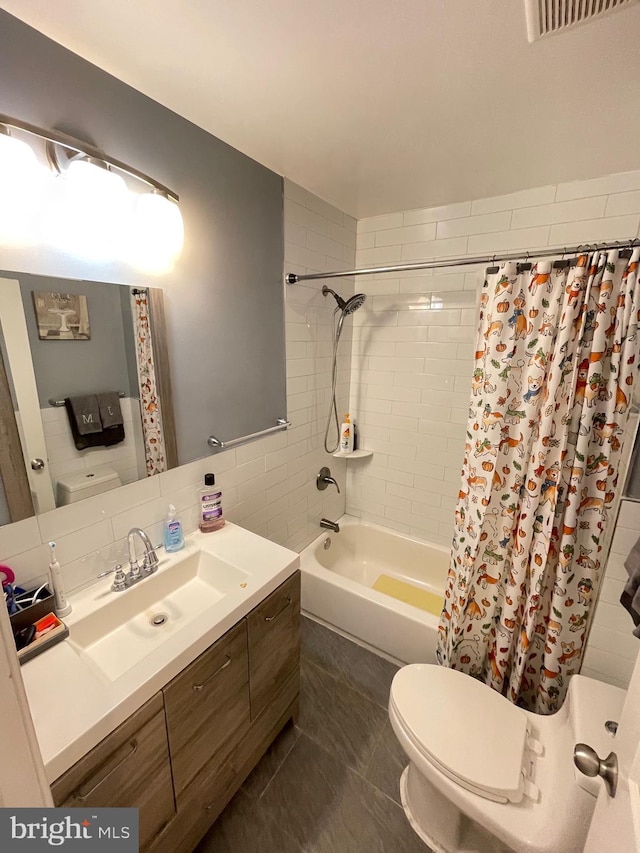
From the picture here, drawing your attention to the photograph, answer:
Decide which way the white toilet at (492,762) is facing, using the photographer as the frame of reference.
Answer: facing away from the viewer and to the left of the viewer

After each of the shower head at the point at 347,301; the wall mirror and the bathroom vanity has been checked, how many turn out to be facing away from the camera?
0

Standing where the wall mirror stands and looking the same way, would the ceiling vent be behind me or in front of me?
in front

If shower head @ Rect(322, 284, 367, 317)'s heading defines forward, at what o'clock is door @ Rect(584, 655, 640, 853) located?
The door is roughly at 1 o'clock from the shower head.

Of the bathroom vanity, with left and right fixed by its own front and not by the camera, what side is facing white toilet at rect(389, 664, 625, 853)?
front

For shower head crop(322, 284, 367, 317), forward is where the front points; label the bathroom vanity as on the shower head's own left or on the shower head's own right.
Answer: on the shower head's own right

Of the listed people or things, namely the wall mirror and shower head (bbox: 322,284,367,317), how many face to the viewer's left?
0

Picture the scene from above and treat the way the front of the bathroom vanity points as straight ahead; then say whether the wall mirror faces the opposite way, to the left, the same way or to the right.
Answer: the same way

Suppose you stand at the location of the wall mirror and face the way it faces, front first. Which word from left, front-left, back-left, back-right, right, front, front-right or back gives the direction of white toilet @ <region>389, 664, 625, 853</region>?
front

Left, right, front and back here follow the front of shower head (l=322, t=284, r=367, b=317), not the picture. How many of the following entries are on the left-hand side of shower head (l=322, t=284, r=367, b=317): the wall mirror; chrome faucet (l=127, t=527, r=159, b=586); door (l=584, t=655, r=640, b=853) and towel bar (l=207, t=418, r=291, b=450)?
0

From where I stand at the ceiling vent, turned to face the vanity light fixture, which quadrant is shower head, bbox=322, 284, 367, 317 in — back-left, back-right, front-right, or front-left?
front-right

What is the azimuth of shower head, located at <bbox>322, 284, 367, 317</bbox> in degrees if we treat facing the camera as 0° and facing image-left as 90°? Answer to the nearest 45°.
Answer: approximately 315°

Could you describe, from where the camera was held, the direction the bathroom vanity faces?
facing the viewer and to the right of the viewer

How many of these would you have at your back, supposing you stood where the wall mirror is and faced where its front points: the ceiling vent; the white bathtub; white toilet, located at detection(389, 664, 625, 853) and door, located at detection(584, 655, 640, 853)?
0

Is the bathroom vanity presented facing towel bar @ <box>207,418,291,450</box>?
no
